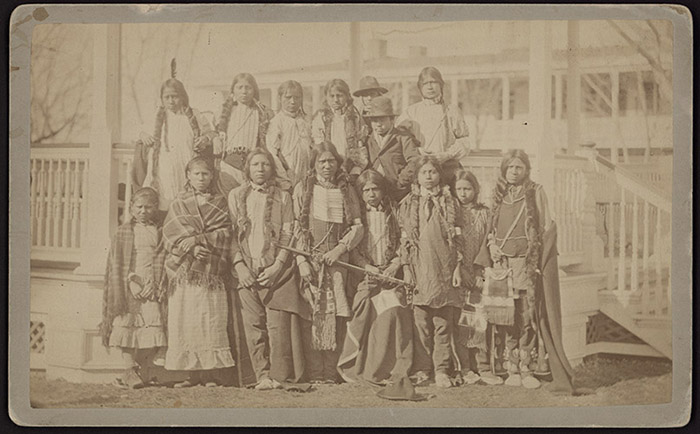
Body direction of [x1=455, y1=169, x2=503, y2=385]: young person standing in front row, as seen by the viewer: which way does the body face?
toward the camera

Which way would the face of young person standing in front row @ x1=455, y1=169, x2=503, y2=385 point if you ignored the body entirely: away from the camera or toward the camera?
toward the camera
